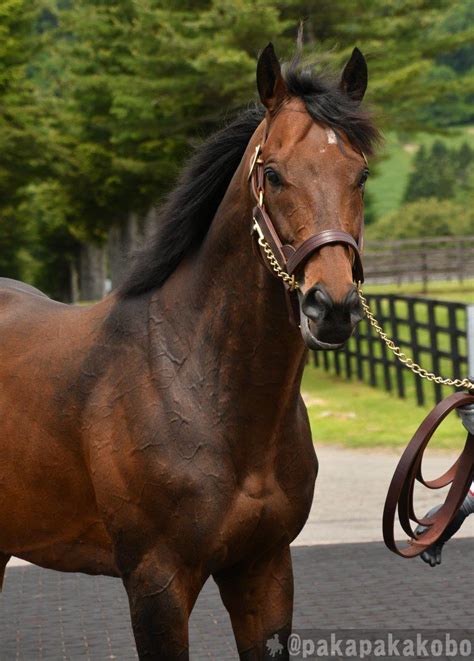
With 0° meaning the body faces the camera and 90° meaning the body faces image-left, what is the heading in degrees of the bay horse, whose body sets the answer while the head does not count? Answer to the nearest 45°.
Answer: approximately 315°

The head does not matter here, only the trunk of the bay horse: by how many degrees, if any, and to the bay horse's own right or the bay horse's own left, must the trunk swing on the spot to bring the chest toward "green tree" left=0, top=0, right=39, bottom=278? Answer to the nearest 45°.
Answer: approximately 135° to the bay horse's own left

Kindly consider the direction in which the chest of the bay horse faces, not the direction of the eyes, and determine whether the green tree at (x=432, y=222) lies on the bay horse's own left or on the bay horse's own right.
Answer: on the bay horse's own left
